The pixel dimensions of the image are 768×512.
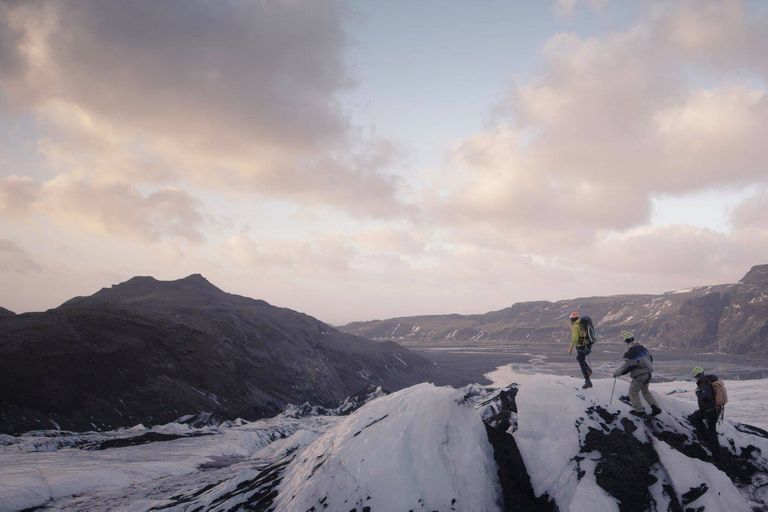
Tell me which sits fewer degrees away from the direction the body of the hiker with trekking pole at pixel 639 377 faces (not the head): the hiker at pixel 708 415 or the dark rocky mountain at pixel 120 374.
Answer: the dark rocky mountain

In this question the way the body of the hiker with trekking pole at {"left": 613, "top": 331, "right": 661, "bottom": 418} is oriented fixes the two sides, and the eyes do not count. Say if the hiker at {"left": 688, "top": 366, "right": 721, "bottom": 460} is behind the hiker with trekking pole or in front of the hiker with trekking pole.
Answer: behind

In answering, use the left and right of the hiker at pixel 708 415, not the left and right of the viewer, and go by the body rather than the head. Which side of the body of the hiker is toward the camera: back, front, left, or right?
left

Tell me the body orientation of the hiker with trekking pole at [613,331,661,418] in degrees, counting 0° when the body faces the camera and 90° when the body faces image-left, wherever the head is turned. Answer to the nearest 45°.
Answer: approximately 90°

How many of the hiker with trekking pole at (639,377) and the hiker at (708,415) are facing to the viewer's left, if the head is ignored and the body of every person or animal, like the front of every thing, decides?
2

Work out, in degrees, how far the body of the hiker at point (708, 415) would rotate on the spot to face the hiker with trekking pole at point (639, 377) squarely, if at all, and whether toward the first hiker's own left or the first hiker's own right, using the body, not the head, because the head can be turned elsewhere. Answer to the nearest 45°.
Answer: approximately 45° to the first hiker's own left

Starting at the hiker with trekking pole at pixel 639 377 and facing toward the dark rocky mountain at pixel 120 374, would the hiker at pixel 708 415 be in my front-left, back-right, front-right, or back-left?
back-right
